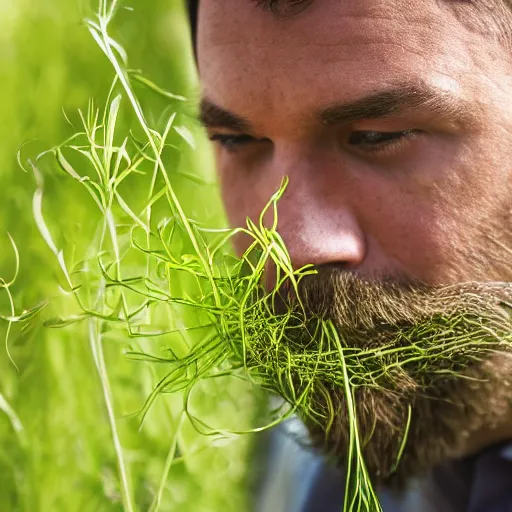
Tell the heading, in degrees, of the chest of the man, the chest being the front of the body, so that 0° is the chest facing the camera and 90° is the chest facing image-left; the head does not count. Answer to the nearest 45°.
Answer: approximately 45°
